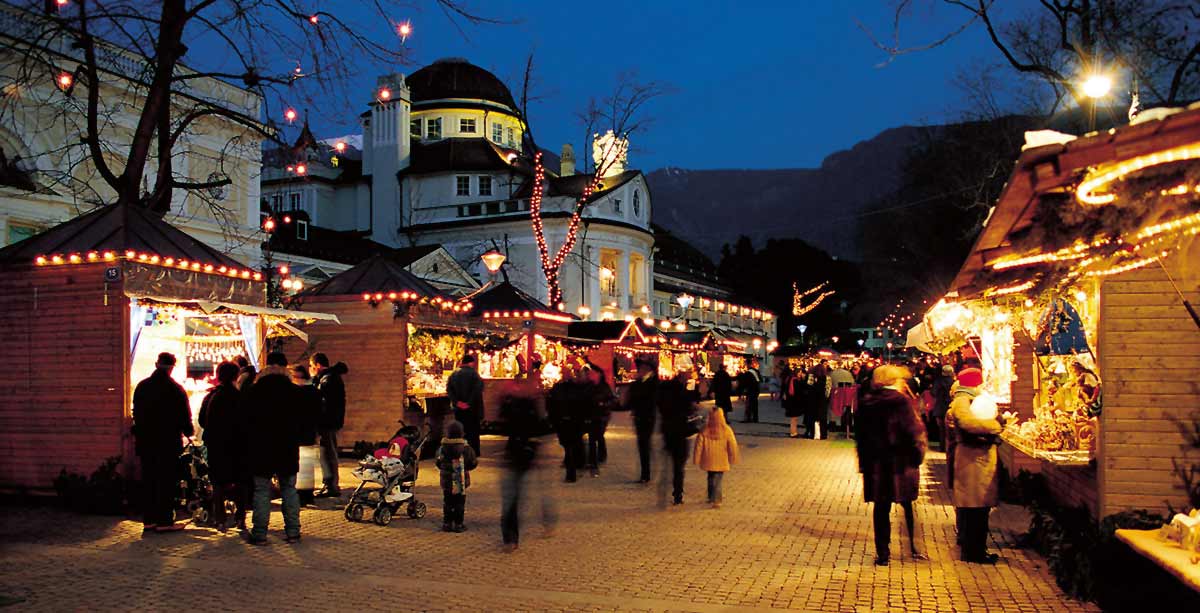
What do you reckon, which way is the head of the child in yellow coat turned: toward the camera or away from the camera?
away from the camera

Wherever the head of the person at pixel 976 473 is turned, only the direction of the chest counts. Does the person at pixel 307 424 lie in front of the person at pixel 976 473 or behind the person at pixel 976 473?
behind

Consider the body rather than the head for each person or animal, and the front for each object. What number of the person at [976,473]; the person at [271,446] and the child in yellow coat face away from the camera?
2

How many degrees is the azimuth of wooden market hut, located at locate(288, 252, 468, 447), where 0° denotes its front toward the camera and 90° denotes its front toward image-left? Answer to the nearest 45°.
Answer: approximately 315°

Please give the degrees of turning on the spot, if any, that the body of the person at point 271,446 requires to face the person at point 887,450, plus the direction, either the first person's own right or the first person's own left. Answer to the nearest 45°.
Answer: approximately 135° to the first person's own right

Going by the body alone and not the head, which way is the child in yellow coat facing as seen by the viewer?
away from the camera

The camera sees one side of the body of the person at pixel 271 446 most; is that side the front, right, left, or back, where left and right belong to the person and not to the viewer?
back

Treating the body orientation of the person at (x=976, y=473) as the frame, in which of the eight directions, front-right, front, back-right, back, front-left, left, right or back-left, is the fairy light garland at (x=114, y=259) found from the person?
back

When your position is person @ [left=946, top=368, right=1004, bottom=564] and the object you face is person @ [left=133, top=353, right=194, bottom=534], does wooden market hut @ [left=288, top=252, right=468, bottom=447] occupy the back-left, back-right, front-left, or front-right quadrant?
front-right

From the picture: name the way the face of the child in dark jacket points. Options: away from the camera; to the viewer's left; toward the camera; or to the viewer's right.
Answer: away from the camera

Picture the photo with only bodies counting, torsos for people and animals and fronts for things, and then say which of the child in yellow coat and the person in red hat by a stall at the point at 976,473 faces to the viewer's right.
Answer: the person in red hat by a stall

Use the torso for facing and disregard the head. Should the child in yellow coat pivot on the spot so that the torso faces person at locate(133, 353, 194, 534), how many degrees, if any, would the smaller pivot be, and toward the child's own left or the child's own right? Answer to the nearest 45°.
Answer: approximately 135° to the child's own left

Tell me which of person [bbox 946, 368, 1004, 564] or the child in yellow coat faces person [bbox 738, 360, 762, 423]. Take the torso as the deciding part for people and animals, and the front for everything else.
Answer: the child in yellow coat

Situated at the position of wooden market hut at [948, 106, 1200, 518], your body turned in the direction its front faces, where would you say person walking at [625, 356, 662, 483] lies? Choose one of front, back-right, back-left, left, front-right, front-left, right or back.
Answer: right

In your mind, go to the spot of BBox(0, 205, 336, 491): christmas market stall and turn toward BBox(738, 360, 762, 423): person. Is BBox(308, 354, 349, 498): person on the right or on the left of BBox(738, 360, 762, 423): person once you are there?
right

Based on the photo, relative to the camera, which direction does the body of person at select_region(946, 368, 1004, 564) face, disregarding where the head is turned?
to the viewer's right
